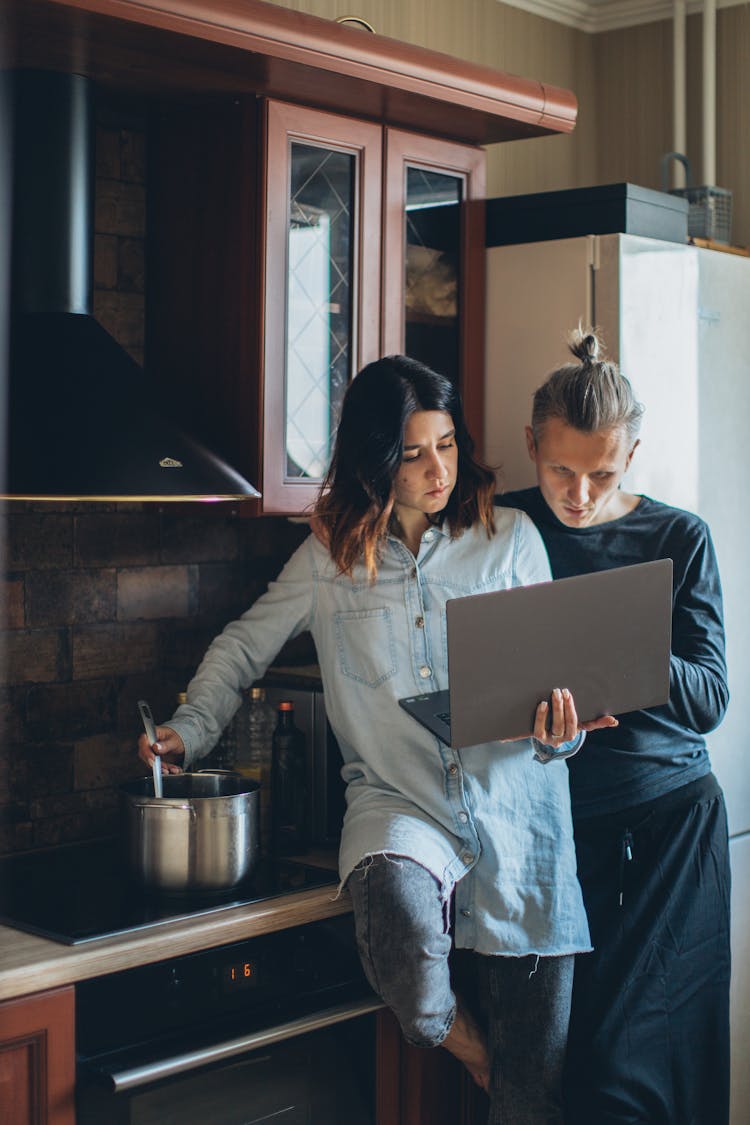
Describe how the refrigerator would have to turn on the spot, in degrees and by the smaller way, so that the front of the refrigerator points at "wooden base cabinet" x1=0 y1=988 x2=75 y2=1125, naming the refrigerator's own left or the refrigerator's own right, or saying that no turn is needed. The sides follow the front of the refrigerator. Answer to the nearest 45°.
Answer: approximately 90° to the refrigerator's own right

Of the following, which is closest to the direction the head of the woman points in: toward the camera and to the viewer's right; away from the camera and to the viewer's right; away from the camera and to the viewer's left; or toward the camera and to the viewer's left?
toward the camera and to the viewer's right

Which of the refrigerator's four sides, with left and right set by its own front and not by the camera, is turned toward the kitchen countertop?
right

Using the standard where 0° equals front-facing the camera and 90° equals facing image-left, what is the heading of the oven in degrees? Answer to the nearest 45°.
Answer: approximately 315°

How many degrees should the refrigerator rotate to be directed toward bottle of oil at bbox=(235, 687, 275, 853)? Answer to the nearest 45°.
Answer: approximately 90° to its right
